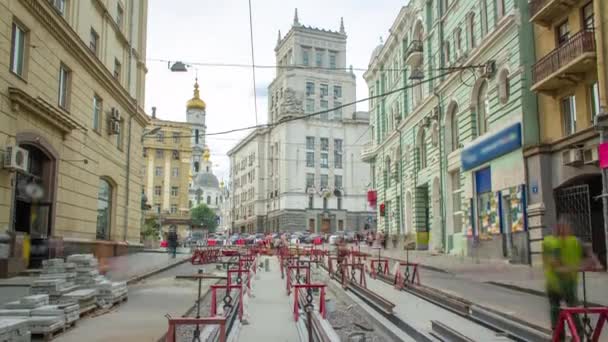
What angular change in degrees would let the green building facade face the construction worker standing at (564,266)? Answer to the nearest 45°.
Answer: approximately 45° to its left

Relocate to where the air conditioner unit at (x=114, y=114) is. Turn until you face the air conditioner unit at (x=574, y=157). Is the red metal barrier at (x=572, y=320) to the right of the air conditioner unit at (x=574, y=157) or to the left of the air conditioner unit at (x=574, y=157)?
right

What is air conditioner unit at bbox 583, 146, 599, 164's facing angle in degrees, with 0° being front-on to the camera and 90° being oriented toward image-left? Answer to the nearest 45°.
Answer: approximately 45°

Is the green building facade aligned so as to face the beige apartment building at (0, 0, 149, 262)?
yes

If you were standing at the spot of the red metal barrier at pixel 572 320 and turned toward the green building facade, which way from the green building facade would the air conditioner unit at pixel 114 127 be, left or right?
left

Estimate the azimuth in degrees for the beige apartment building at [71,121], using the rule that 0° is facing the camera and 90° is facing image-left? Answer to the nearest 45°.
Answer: approximately 315°

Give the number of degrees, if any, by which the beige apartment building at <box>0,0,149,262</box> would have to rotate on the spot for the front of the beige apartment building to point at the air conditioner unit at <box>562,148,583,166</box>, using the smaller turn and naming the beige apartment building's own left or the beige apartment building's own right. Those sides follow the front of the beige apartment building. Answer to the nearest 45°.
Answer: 0° — it already faces it

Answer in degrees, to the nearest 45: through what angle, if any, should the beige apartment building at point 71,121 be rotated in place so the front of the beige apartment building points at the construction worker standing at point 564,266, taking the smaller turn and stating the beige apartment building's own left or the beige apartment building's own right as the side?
approximately 45° to the beige apartment building's own right

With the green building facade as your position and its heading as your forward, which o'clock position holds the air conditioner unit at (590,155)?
The air conditioner unit is roughly at 10 o'clock from the green building facade.

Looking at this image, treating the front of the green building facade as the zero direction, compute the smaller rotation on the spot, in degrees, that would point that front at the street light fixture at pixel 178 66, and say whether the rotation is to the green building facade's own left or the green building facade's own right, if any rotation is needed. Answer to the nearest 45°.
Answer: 0° — it already faces it

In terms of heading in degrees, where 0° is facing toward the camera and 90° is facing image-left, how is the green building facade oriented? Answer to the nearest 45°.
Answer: approximately 45°

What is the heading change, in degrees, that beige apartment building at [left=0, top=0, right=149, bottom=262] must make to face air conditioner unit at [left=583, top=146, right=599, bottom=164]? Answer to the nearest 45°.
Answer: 0° — it already faces it
